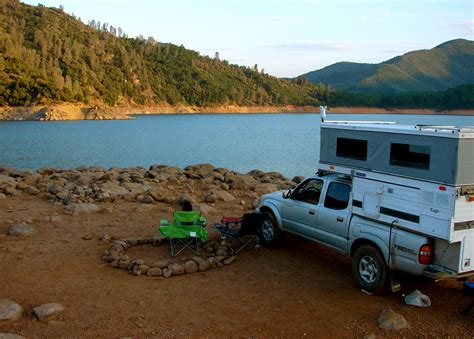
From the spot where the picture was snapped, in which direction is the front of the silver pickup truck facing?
facing away from the viewer and to the left of the viewer

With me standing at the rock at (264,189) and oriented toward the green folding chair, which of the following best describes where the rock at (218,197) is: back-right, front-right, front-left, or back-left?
front-right

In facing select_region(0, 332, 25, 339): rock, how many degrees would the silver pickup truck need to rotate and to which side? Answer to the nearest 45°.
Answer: approximately 90° to its left

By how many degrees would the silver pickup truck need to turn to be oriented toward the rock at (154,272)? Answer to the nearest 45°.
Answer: approximately 45° to its left

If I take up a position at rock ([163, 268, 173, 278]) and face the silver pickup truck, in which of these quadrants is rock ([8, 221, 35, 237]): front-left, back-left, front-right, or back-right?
back-left

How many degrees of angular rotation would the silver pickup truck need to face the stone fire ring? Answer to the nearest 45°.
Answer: approximately 45° to its left

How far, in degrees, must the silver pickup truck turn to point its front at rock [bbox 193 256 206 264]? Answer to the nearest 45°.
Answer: approximately 45° to its left

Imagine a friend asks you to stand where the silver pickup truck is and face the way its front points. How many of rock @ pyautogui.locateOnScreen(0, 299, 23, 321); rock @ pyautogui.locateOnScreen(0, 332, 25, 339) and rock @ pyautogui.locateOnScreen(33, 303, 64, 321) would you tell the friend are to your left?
3

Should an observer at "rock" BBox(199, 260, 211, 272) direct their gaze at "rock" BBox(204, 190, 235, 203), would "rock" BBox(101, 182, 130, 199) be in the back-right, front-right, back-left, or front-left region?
front-left

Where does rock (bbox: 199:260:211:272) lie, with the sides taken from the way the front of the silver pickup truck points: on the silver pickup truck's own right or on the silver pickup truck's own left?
on the silver pickup truck's own left

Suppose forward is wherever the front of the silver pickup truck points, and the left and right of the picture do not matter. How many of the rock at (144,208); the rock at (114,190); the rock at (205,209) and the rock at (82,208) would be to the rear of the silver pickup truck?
0

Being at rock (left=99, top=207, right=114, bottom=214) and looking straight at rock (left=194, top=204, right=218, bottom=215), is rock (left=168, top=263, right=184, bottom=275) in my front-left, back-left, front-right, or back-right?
front-right
